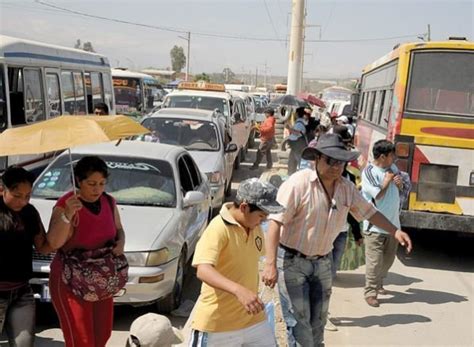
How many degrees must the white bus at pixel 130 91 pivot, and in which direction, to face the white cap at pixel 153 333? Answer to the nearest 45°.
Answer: approximately 45° to its left

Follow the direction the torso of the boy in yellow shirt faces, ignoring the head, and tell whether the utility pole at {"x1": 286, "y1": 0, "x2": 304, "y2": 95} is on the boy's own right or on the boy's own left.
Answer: on the boy's own left

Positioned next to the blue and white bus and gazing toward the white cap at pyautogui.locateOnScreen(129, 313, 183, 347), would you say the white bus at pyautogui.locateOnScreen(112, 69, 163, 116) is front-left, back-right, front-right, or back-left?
back-left

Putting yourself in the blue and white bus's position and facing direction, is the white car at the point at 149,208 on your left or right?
on your left

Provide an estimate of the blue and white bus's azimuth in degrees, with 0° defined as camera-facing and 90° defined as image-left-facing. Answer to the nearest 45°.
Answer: approximately 45°

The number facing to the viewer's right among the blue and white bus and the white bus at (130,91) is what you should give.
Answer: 0

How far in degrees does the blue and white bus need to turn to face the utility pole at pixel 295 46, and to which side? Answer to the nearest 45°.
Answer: approximately 180°
